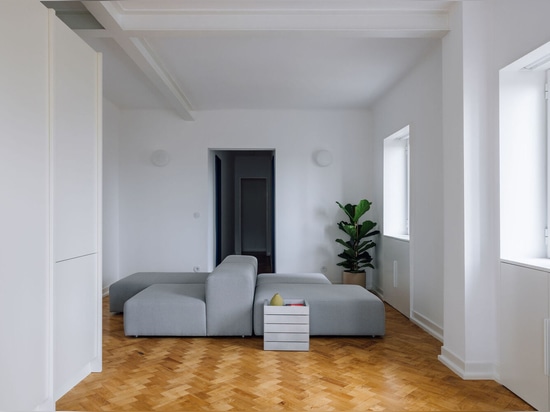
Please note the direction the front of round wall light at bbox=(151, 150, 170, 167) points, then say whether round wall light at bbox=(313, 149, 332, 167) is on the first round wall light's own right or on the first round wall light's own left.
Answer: on the first round wall light's own left

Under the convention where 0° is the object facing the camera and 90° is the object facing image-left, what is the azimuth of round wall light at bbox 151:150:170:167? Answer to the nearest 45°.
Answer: approximately 0°

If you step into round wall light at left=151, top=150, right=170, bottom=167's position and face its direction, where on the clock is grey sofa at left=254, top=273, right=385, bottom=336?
The grey sofa is roughly at 11 o'clock from the round wall light.

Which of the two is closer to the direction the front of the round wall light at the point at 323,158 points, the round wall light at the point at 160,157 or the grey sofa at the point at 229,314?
the grey sofa

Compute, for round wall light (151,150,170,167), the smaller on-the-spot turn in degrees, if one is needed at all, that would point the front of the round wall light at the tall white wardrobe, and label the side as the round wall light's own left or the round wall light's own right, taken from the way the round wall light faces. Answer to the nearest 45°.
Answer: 0° — it already faces it

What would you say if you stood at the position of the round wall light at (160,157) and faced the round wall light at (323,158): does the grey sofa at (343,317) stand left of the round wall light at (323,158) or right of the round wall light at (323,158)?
right

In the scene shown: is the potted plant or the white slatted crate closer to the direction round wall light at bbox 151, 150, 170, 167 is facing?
the white slatted crate

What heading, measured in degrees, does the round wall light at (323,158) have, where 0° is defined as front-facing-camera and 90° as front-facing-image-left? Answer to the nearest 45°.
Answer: approximately 0°

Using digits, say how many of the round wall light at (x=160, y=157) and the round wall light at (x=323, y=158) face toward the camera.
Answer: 2

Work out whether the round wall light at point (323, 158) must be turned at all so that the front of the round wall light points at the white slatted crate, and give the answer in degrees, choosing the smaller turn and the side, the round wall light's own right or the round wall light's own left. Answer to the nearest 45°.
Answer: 0° — it already faces it

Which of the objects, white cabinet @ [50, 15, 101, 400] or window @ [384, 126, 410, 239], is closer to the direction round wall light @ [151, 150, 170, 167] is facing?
the white cabinet
